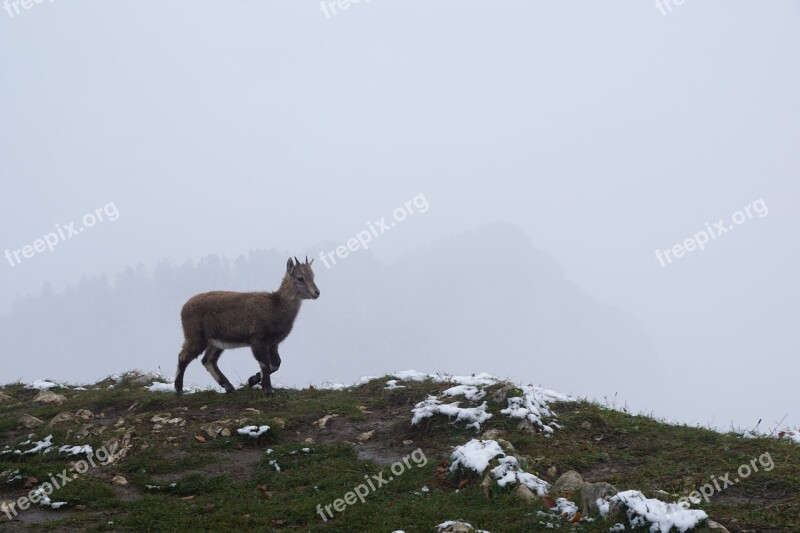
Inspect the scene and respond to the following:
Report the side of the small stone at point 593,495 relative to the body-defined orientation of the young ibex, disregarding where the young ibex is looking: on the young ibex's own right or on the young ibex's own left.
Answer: on the young ibex's own right

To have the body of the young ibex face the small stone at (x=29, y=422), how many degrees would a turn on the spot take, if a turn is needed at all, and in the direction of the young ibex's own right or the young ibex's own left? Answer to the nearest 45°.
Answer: approximately 135° to the young ibex's own right

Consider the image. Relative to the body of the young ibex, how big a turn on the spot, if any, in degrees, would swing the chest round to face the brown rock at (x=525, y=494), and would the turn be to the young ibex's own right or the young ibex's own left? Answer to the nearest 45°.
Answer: approximately 90° to the young ibex's own right

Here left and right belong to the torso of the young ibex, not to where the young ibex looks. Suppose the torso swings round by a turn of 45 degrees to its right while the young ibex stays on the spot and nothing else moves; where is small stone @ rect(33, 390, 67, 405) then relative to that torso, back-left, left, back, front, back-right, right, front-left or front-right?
back-right

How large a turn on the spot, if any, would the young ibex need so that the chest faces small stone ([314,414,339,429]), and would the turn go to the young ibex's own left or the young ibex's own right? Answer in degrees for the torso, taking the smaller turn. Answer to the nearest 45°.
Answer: approximately 90° to the young ibex's own right

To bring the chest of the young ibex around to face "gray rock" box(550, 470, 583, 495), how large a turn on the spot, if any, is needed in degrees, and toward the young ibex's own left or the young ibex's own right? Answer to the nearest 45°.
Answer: approximately 90° to the young ibex's own right

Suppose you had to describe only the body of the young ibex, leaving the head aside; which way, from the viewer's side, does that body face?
to the viewer's right

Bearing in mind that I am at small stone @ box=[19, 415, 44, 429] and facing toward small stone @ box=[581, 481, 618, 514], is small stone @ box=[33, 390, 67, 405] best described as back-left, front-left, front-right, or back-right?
back-left
